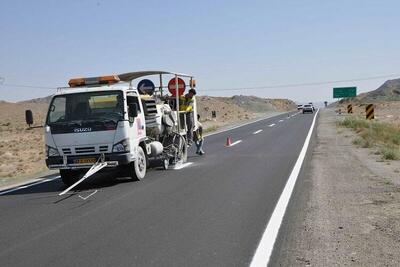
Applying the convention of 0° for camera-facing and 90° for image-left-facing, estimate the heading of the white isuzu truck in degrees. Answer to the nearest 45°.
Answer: approximately 45°
